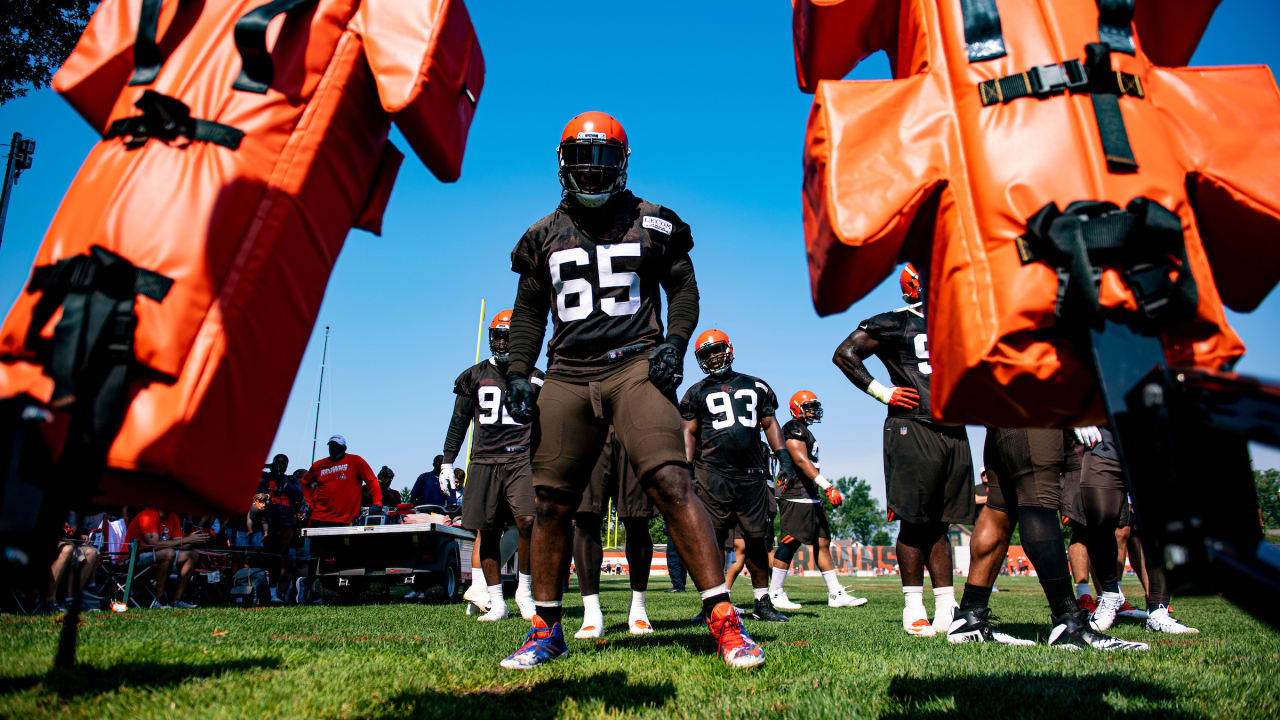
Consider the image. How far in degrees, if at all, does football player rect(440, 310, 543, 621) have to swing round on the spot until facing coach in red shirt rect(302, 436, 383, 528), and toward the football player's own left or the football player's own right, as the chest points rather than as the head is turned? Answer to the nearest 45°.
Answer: approximately 135° to the football player's own right

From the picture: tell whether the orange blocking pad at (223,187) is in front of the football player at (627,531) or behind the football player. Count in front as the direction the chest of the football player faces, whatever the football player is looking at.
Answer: in front

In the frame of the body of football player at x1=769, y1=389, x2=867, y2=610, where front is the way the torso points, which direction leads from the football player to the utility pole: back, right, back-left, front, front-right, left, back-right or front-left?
back

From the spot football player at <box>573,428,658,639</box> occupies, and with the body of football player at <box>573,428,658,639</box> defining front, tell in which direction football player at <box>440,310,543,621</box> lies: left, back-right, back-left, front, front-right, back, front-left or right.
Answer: back-right

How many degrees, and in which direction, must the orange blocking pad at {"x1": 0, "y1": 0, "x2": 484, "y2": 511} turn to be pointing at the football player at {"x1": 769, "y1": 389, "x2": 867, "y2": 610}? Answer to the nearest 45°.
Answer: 0° — it already faces them

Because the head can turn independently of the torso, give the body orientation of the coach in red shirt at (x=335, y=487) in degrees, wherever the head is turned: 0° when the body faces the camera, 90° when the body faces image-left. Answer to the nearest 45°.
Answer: approximately 0°

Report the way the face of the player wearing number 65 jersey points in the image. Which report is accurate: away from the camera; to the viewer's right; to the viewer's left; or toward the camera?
toward the camera

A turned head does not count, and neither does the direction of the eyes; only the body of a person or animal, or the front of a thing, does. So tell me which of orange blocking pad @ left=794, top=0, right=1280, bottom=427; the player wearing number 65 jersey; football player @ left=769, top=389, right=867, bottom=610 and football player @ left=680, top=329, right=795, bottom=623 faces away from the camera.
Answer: the orange blocking pad

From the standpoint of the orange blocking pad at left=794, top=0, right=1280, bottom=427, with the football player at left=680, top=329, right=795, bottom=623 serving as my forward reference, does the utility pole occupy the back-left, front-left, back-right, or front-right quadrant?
front-left

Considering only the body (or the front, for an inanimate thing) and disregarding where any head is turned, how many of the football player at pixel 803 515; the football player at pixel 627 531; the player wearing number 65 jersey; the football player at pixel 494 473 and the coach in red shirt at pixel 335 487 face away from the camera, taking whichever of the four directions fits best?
0

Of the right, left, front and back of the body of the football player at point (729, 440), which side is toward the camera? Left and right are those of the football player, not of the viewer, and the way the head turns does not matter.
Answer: front

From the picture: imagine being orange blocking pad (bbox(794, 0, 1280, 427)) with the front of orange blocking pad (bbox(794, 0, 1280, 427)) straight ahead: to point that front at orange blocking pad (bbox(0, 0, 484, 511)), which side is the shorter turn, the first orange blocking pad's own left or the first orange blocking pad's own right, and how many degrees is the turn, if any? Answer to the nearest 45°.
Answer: approximately 135° to the first orange blocking pad's own left

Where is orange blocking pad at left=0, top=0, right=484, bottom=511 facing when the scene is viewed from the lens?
facing away from the viewer and to the right of the viewer

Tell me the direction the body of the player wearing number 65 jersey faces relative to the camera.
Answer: toward the camera

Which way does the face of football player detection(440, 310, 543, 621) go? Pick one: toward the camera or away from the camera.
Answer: toward the camera

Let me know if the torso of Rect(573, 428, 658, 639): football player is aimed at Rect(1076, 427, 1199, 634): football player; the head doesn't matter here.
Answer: no
